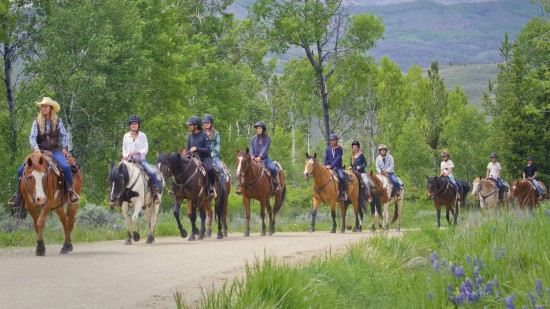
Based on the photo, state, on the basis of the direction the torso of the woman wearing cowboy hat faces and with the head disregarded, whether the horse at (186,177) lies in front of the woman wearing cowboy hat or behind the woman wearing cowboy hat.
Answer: behind

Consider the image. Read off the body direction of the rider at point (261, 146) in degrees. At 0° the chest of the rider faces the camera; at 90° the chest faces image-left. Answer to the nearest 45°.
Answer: approximately 45°

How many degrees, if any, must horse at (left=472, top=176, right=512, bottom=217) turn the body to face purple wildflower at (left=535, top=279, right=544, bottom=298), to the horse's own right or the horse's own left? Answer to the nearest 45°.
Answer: approximately 45° to the horse's own left

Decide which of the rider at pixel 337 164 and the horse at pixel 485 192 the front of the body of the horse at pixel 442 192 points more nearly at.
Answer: the rider

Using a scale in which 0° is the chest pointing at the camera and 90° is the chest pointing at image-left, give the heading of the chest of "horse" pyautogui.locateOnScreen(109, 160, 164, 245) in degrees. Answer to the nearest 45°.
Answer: approximately 45°

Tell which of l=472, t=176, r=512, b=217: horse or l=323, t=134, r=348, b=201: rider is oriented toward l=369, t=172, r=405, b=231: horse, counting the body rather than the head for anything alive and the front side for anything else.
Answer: l=472, t=176, r=512, b=217: horse

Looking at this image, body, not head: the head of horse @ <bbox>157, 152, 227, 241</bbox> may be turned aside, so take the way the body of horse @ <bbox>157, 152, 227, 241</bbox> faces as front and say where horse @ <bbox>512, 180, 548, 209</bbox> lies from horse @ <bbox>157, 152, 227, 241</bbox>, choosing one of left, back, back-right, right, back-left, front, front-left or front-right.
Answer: back
